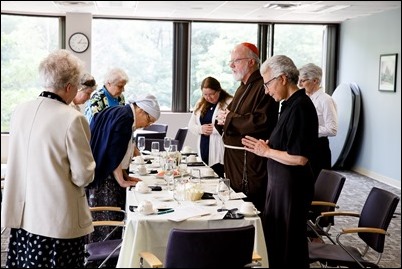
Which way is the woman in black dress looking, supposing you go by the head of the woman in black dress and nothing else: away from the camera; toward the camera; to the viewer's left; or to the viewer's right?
to the viewer's left

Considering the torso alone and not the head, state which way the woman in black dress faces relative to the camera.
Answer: to the viewer's left

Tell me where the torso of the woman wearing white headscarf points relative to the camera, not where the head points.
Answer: to the viewer's right

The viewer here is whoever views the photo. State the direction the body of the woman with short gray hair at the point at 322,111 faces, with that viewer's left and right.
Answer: facing to the left of the viewer

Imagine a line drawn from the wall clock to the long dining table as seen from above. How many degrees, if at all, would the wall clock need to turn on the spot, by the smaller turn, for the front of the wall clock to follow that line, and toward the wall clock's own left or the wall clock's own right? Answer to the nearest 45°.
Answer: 0° — it already faces it

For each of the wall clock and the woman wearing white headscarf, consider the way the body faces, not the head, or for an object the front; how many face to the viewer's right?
1

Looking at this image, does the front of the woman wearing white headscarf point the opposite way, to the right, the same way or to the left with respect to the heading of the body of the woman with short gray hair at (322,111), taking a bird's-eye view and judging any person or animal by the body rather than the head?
the opposite way

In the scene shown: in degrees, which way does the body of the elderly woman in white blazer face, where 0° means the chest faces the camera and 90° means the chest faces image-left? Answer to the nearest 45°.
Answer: approximately 225°

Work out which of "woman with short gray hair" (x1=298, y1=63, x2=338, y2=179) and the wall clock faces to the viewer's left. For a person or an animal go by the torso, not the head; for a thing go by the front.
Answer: the woman with short gray hair
